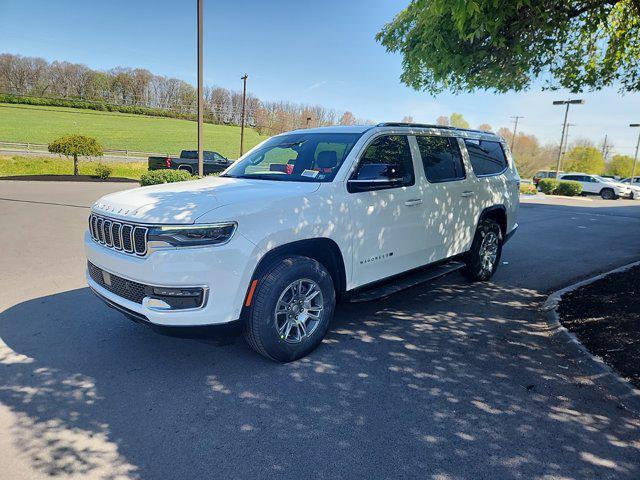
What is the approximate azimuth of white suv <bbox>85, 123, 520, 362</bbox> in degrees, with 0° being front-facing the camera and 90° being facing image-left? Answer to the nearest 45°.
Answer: approximately 45°

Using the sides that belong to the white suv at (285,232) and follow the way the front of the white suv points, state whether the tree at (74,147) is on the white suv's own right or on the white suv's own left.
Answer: on the white suv's own right

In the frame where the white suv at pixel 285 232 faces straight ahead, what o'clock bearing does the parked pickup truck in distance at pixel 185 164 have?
The parked pickup truck in distance is roughly at 4 o'clock from the white suv.

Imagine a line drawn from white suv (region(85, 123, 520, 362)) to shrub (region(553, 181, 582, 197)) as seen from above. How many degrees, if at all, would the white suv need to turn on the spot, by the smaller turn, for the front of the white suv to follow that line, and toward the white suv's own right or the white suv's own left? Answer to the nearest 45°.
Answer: approximately 180°

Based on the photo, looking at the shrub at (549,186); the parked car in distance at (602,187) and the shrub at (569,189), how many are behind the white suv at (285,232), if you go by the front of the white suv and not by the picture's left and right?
3

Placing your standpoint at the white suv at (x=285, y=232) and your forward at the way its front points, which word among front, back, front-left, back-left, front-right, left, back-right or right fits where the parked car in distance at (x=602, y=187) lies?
back

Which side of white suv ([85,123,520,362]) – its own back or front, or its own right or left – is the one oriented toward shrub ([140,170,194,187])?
right

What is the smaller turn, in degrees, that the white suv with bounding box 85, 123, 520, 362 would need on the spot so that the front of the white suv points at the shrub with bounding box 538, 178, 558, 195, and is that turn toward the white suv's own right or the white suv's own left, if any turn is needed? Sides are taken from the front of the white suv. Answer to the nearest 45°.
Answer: approximately 180°

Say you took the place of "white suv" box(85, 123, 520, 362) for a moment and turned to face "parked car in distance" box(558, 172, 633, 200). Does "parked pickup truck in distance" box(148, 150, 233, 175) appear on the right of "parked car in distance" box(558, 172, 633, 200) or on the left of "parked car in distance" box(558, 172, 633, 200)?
left
